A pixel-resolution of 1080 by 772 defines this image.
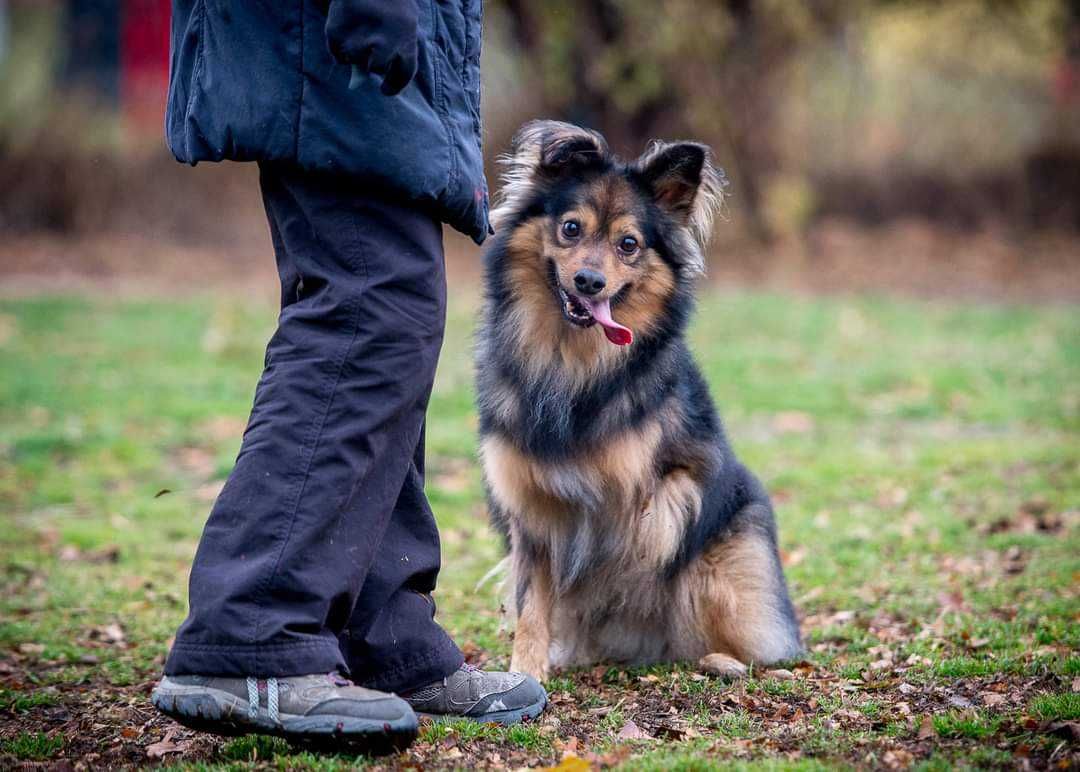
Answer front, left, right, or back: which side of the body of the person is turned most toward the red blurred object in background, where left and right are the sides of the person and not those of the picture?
left

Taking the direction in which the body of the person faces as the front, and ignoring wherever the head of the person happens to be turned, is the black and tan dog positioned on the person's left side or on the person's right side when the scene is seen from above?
on the person's left side
